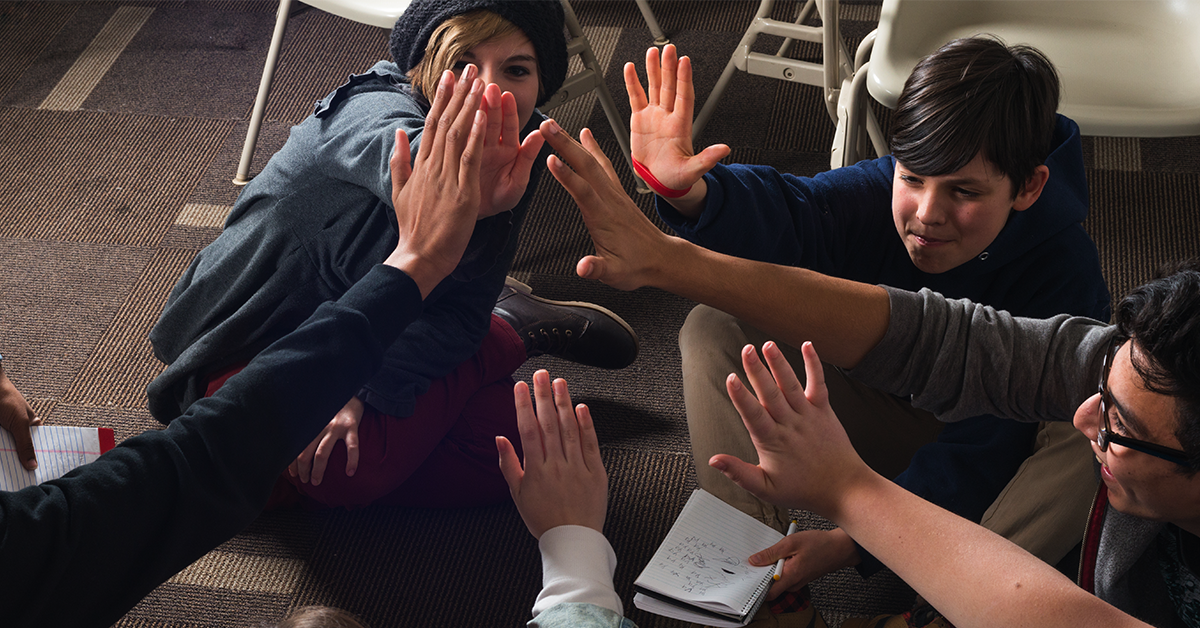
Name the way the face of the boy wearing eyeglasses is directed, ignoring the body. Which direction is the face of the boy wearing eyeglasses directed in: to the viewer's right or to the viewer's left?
to the viewer's left

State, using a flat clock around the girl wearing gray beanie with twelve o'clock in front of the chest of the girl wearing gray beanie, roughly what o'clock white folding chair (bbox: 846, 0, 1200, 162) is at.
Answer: The white folding chair is roughly at 10 o'clock from the girl wearing gray beanie.

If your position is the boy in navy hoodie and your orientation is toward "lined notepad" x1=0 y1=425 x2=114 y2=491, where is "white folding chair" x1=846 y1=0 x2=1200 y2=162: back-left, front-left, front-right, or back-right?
back-right

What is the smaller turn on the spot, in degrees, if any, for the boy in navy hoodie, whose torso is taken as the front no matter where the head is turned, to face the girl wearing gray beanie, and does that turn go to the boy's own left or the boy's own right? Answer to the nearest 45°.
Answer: approximately 45° to the boy's own right

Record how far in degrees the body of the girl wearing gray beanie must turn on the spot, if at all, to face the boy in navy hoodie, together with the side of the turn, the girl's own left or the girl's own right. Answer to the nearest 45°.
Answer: approximately 45° to the girl's own left

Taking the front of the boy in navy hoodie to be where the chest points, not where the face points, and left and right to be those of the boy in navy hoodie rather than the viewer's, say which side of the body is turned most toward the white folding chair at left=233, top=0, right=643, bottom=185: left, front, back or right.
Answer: right

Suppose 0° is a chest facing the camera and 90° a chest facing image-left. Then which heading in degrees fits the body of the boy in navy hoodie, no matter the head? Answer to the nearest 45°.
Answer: approximately 45°

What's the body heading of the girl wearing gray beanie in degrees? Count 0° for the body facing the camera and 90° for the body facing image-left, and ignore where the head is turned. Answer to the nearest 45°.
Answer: approximately 315°

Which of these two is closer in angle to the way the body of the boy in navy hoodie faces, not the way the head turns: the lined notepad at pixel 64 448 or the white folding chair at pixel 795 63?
the lined notepad
